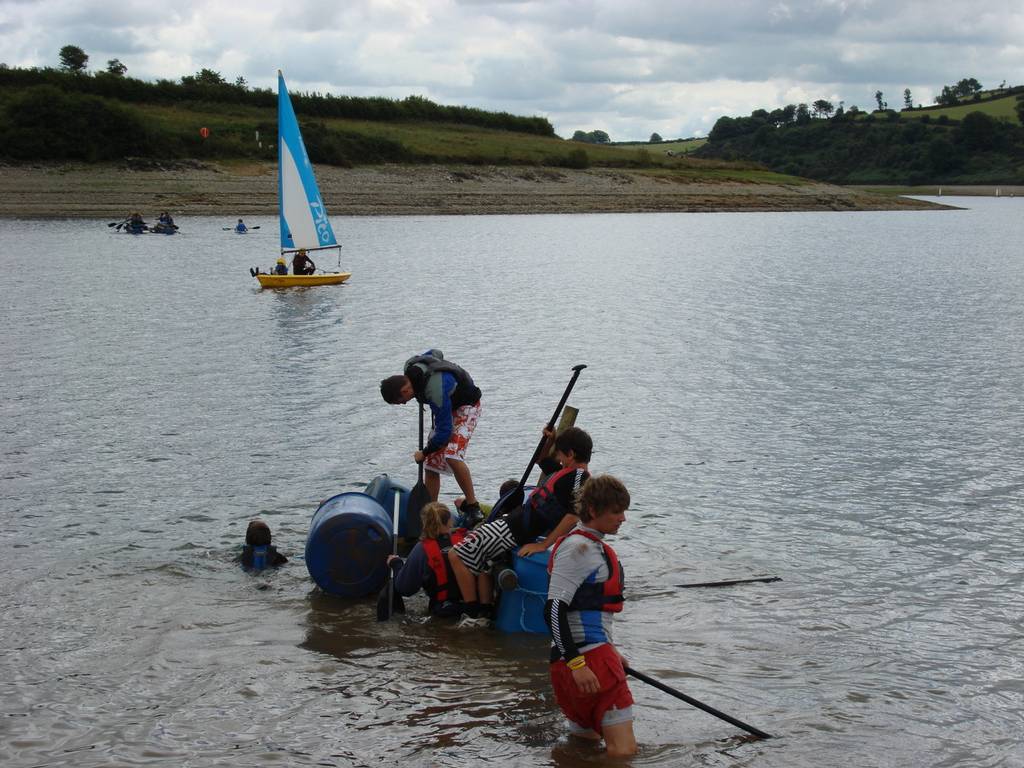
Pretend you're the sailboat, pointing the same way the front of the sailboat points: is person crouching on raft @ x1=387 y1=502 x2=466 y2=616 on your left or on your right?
on your left

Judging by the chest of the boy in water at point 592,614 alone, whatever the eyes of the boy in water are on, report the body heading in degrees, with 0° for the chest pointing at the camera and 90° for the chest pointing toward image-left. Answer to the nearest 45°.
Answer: approximately 270°

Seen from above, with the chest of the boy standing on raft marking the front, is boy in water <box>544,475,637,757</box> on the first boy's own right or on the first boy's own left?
on the first boy's own left

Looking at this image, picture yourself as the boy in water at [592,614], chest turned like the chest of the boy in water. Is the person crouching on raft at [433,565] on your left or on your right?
on your left

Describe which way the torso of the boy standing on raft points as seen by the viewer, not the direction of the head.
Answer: to the viewer's left

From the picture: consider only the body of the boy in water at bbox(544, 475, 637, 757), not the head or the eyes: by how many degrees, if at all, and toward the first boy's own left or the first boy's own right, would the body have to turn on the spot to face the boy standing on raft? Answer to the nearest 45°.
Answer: approximately 90° to the first boy's own left

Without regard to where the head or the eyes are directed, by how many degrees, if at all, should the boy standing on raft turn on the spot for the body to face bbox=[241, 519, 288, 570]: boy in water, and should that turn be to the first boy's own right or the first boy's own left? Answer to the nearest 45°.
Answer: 0° — they already face them

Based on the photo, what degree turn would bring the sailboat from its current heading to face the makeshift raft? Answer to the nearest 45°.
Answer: approximately 90° to its left

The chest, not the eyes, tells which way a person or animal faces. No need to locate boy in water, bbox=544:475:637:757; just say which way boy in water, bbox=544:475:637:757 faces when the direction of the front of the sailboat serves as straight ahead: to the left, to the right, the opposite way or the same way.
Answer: the opposite way

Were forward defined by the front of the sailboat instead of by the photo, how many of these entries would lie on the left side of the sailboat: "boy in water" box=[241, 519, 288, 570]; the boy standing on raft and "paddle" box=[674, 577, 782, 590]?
3

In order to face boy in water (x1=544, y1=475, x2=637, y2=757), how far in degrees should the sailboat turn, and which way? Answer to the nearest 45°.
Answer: approximately 90° to its left

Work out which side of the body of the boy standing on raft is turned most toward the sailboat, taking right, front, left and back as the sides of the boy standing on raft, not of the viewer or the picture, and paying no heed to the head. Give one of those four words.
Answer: right

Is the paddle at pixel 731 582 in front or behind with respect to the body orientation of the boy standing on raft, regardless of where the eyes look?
behind

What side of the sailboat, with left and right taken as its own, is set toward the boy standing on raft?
left

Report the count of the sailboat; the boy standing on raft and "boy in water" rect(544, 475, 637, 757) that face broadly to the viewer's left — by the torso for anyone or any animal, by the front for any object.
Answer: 2

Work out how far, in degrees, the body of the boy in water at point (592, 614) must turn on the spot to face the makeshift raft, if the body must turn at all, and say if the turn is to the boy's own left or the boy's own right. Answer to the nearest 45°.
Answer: approximately 135° to the boy's own left

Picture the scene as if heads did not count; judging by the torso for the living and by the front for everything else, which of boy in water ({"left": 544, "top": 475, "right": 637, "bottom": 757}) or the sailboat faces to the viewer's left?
the sailboat

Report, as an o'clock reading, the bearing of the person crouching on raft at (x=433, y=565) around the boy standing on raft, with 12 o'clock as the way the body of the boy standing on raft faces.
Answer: The person crouching on raft is roughly at 9 o'clock from the boy standing on raft.

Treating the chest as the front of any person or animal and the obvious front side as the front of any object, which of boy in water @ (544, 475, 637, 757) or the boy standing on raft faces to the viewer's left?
the boy standing on raft

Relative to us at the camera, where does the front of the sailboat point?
facing to the left of the viewer
